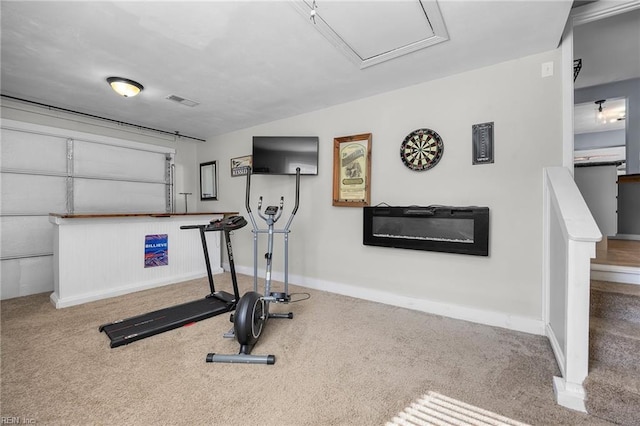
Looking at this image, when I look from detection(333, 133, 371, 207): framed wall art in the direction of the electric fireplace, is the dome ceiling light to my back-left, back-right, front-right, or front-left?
back-right

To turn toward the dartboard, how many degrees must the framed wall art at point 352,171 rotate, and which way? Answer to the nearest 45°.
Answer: approximately 90° to its left

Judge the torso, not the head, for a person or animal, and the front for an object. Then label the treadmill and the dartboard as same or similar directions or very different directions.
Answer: very different directions

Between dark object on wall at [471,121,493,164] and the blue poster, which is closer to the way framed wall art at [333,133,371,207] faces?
the blue poster

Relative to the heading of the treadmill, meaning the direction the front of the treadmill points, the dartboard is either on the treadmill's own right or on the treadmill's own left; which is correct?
on the treadmill's own right

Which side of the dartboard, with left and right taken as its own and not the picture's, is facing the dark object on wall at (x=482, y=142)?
left

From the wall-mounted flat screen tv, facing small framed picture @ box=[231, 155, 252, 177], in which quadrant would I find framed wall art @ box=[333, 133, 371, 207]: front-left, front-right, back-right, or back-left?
back-right

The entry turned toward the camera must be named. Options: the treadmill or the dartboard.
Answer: the dartboard

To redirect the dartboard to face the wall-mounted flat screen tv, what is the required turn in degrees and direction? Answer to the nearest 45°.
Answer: approximately 90° to its right

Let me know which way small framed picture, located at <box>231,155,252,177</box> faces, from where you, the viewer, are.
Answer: facing the viewer and to the left of the viewer

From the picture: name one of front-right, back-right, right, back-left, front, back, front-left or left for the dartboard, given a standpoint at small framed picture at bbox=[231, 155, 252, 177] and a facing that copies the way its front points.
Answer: left

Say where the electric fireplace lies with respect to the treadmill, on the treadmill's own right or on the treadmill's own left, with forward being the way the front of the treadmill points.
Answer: on the treadmill's own right

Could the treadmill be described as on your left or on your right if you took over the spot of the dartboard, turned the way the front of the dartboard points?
on your right

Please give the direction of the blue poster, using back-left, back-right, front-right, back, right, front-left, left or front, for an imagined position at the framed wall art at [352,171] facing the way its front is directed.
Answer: front-right

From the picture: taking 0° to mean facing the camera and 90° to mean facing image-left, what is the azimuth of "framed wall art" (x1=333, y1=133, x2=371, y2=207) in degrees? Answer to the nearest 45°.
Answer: approximately 45°

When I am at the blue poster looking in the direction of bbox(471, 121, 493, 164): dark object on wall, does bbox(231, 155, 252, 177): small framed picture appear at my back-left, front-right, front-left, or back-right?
front-left

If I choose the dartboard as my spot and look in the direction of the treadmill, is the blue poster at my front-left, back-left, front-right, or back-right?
front-right

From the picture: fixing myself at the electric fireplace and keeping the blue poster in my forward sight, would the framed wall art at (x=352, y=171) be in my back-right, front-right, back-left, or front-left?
front-right

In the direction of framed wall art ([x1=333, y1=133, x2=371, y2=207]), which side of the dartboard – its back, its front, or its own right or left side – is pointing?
right

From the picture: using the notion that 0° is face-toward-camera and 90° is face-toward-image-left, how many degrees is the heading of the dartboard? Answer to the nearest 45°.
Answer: approximately 0°
